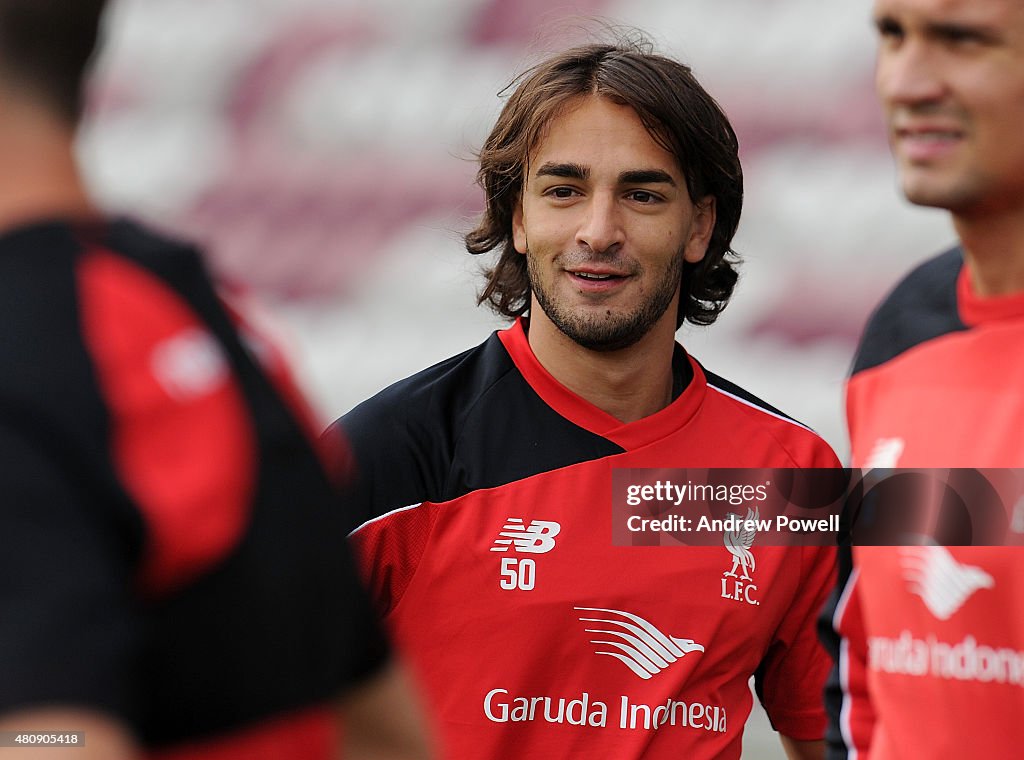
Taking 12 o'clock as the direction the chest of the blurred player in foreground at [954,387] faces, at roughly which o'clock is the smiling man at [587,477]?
The smiling man is roughly at 3 o'clock from the blurred player in foreground.

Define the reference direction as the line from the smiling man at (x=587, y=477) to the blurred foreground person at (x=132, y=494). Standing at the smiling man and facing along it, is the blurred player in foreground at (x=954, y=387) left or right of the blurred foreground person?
left

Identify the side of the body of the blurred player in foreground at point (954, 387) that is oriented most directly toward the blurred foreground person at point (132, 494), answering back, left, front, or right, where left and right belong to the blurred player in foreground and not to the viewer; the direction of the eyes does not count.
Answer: front

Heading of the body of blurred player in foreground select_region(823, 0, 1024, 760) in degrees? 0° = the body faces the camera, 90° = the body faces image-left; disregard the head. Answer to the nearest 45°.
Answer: approximately 45°

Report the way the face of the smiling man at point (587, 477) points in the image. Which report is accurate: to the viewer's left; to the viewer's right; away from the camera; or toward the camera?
toward the camera

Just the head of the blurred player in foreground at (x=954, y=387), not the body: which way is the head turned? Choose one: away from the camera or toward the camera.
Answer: toward the camera

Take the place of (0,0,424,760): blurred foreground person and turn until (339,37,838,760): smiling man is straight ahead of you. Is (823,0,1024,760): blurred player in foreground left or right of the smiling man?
right

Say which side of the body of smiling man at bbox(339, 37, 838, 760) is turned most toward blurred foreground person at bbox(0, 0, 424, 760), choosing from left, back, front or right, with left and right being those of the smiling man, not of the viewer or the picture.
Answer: front

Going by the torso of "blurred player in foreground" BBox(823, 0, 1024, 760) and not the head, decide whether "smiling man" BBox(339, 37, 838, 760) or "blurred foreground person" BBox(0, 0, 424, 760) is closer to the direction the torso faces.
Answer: the blurred foreground person

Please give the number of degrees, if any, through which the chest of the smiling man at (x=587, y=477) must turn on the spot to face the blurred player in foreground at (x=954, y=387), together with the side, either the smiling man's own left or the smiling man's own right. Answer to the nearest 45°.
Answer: approximately 45° to the smiling man's own left

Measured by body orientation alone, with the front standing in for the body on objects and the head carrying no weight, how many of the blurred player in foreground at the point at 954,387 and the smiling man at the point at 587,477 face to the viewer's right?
0

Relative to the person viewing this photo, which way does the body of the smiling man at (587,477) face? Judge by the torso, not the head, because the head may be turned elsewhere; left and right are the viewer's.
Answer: facing the viewer
